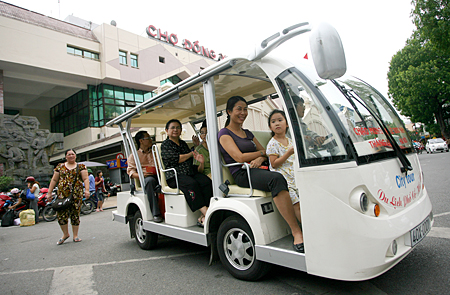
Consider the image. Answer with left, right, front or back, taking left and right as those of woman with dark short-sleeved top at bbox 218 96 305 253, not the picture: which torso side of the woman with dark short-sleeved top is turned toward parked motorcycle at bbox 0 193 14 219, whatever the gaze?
back

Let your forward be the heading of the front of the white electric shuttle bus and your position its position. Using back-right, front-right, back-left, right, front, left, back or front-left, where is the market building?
back

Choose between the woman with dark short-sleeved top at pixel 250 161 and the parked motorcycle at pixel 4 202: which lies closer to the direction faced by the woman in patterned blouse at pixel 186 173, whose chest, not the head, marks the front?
the woman with dark short-sleeved top

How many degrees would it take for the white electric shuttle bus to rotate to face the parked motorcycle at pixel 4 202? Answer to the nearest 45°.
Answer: approximately 180°

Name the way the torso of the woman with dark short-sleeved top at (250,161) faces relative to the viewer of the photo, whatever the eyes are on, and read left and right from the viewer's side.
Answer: facing the viewer and to the right of the viewer

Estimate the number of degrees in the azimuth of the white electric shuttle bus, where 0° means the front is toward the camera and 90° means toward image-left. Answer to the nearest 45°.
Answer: approximately 315°

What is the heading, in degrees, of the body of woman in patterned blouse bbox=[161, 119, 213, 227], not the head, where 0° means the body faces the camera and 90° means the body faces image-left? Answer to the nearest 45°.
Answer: approximately 315°

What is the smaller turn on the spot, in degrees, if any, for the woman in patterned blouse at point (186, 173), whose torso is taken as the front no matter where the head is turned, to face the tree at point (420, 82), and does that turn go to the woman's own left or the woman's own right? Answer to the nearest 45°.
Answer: approximately 90° to the woman's own left

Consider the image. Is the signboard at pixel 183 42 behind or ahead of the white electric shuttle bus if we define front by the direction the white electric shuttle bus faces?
behind

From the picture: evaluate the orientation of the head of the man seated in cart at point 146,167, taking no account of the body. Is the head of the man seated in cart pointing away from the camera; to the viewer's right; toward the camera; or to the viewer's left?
to the viewer's right

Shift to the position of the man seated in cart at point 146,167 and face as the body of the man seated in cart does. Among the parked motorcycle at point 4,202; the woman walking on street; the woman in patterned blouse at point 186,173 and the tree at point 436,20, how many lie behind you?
2
